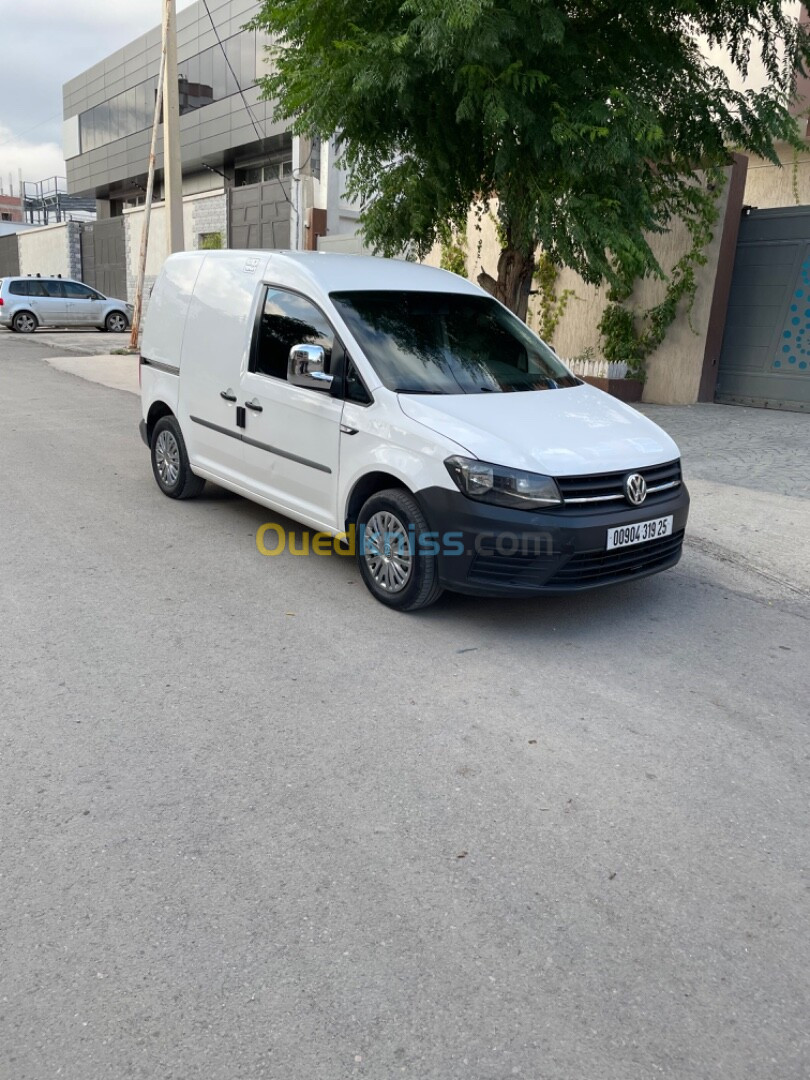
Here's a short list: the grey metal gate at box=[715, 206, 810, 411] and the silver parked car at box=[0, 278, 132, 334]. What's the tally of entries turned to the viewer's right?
1

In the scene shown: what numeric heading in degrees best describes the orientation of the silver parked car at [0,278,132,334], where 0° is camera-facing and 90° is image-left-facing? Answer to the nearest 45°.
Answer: approximately 270°

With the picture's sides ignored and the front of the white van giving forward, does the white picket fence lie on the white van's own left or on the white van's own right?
on the white van's own left

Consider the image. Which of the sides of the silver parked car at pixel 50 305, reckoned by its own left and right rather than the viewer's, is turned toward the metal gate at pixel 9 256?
left

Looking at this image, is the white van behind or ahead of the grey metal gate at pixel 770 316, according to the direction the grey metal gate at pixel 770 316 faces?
ahead

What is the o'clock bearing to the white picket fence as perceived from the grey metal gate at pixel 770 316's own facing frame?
The white picket fence is roughly at 3 o'clock from the grey metal gate.

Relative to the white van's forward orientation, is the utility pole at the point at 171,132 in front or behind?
behind

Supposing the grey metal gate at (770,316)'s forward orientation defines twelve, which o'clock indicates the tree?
The tree is roughly at 3 o'clock from the grey metal gate.

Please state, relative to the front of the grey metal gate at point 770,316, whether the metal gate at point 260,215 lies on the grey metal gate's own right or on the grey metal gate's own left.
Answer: on the grey metal gate's own right

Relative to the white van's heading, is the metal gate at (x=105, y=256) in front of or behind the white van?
behind

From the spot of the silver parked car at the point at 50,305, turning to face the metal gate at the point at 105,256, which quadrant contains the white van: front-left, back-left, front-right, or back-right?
back-right
